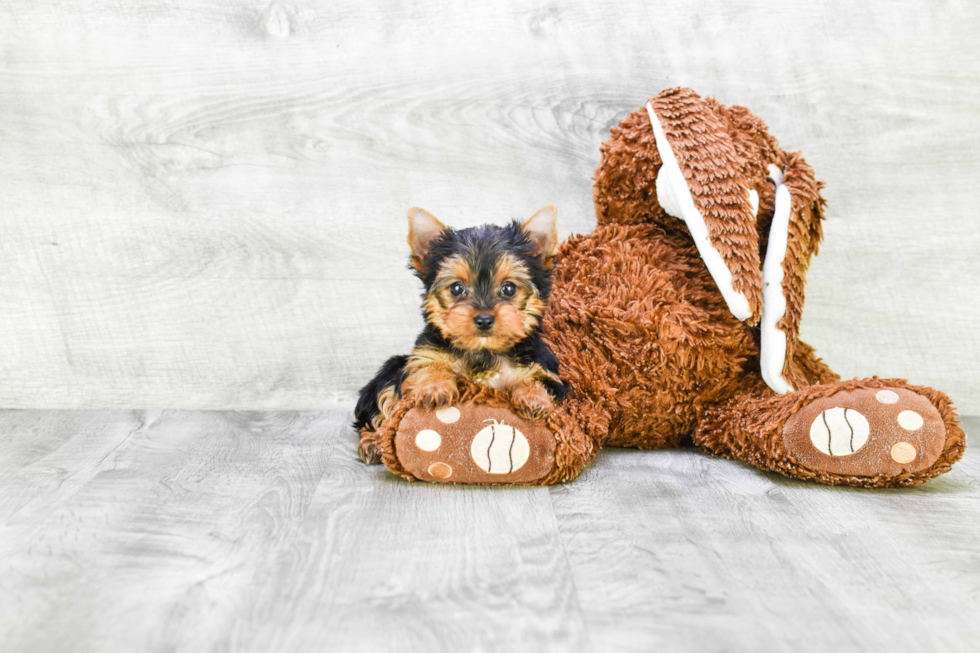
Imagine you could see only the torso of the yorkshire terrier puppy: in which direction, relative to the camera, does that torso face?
toward the camera
